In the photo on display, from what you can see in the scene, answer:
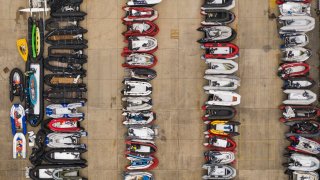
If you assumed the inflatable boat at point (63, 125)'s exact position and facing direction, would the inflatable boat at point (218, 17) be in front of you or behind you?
behind

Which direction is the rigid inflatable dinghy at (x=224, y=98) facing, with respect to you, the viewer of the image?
facing to the right of the viewer

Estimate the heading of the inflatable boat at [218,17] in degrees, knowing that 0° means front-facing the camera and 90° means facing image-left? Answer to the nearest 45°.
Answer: approximately 270°

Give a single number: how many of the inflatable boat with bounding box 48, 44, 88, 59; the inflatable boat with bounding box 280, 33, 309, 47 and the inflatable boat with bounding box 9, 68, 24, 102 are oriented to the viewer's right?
1

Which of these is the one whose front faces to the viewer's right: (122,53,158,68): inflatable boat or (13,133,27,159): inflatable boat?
(122,53,158,68): inflatable boat

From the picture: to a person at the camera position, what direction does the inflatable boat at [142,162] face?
facing to the right of the viewer

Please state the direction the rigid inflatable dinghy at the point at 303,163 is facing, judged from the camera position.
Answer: facing to the right of the viewer

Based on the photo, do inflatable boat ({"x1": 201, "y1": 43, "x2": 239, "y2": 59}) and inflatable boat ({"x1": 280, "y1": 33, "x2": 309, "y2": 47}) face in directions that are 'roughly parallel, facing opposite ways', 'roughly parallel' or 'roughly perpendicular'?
roughly parallel

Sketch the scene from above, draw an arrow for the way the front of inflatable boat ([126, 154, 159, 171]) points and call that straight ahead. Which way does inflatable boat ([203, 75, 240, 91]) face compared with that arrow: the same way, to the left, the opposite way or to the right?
the same way

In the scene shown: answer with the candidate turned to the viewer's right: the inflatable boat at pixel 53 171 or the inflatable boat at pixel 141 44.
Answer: the inflatable boat at pixel 141 44

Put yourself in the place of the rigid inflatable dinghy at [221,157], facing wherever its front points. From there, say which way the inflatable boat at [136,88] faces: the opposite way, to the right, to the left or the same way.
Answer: the same way

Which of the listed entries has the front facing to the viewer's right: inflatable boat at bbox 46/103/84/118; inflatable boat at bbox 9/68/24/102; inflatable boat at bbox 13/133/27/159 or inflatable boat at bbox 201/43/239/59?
inflatable boat at bbox 201/43/239/59

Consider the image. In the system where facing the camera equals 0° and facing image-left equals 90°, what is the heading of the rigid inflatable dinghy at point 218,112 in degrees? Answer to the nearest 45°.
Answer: approximately 270°

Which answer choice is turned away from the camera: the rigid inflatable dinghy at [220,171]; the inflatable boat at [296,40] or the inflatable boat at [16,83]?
the inflatable boat at [16,83]

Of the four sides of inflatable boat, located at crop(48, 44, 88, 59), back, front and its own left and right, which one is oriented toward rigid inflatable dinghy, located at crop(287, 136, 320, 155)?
back

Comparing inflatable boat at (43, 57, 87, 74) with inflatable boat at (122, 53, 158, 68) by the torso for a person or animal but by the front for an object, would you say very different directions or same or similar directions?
very different directions

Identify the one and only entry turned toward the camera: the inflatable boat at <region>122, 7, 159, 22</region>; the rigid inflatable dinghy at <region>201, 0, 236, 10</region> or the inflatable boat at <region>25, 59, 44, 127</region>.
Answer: the inflatable boat at <region>25, 59, 44, 127</region>
